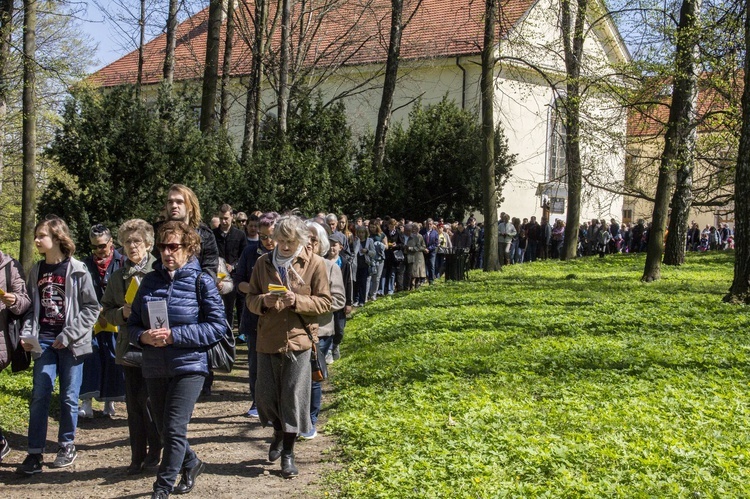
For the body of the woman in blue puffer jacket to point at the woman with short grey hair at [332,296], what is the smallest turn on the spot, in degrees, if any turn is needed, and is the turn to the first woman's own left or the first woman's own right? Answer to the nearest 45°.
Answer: approximately 180°

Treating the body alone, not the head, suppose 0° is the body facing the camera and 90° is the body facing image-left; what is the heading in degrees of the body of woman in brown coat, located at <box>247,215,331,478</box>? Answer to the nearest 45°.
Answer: approximately 0°

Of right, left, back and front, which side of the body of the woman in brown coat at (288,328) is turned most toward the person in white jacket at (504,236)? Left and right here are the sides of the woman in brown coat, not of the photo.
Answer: back

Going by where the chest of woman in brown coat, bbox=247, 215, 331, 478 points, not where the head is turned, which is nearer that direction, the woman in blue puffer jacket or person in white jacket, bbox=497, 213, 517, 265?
the woman in blue puffer jacket

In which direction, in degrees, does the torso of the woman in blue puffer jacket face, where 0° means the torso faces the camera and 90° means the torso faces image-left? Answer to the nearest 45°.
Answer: approximately 45°

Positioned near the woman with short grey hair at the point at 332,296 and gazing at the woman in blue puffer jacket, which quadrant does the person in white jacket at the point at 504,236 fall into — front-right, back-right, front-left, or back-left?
back-right
